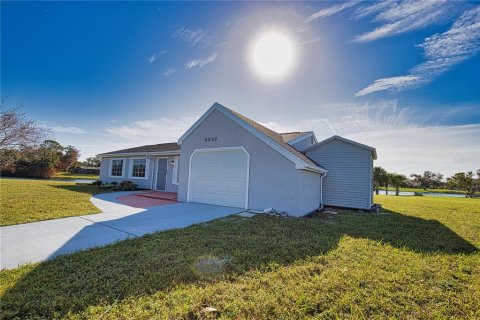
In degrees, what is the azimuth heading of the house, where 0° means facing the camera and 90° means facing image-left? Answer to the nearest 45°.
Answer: approximately 45°
